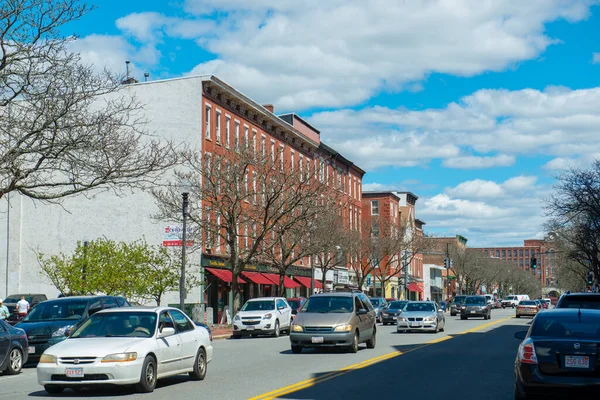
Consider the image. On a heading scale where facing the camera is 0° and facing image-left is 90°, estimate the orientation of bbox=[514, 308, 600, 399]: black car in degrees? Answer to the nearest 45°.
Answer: approximately 180°

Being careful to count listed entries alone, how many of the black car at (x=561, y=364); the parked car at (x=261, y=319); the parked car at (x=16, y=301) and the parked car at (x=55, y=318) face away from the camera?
1

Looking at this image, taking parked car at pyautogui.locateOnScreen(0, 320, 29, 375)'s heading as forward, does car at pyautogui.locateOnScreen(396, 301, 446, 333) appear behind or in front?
behind

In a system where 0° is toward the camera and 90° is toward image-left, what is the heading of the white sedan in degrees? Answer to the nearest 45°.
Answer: approximately 45°

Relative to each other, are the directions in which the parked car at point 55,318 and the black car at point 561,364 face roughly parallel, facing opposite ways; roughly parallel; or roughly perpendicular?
roughly parallel, facing opposite ways

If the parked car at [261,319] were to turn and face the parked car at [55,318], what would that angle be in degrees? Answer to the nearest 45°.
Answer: approximately 45° to its left

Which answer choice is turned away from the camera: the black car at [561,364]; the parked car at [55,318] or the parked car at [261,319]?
the black car

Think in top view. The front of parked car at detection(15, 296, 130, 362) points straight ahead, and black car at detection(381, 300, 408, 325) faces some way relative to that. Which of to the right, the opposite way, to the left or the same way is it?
the same way

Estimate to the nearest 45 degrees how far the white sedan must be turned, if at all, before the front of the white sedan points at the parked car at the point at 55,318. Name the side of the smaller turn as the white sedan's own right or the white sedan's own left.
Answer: approximately 135° to the white sedan's own right

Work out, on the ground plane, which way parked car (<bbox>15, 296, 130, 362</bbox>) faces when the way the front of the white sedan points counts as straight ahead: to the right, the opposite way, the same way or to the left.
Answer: the same way

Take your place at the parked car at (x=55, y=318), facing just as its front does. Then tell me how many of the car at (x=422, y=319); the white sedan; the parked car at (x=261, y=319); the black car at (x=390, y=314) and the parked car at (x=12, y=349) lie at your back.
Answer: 3

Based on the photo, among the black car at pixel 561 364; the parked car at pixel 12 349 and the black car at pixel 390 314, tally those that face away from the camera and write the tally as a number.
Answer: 1

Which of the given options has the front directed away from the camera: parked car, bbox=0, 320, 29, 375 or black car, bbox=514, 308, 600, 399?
the black car

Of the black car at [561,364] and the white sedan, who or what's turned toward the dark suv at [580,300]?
the black car

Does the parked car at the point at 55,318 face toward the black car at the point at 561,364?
no

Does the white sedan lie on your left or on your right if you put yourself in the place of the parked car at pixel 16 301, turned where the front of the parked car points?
on your left

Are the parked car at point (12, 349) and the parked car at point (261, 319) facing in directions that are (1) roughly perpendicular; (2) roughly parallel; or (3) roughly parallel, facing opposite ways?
roughly parallel

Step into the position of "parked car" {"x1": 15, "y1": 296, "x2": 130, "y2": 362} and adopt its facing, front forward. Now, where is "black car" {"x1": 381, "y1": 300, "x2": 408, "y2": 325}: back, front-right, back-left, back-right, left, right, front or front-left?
back

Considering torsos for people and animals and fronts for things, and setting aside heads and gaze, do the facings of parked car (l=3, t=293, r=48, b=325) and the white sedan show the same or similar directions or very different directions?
same or similar directions
